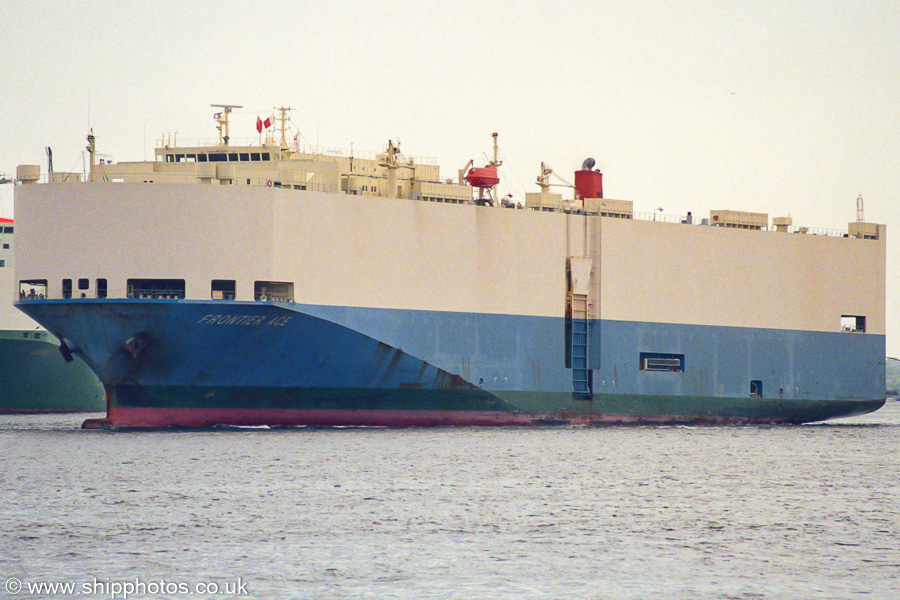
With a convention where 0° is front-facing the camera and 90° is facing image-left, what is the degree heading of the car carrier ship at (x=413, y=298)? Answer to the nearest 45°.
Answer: approximately 45°
